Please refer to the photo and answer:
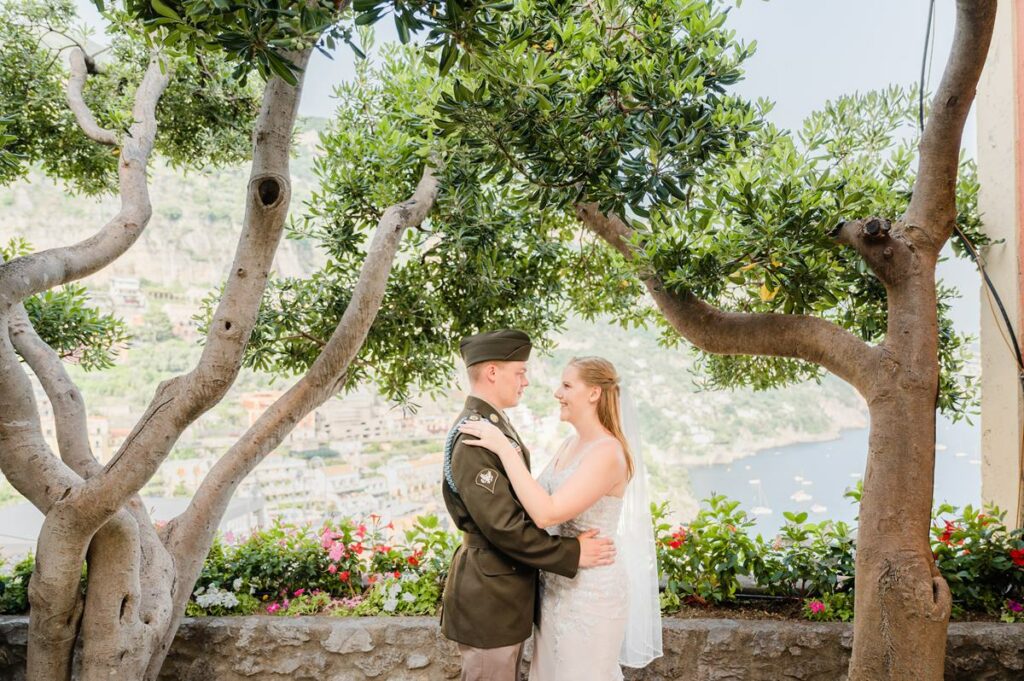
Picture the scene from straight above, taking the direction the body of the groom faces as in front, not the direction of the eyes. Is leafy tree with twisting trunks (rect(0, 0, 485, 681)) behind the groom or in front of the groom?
behind

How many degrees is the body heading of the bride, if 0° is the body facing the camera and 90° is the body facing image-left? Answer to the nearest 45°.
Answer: approximately 90°

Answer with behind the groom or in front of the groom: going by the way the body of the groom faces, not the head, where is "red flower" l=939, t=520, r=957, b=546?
in front

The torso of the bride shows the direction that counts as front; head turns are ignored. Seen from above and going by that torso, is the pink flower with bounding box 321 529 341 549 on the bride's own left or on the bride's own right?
on the bride's own right

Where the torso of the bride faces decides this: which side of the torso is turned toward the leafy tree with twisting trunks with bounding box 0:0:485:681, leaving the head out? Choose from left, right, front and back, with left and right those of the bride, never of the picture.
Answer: front

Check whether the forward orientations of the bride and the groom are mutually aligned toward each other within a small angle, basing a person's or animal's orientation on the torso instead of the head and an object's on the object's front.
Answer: yes

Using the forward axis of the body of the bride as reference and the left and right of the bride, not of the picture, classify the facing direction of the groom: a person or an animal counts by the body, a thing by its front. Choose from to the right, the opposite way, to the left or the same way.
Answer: the opposite way

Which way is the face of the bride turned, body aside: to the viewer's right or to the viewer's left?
to the viewer's left

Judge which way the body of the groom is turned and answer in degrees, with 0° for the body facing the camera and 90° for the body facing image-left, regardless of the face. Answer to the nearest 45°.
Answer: approximately 270°

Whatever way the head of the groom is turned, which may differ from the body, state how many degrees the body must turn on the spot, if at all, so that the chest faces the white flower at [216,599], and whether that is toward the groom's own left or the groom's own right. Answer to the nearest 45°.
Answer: approximately 135° to the groom's own left

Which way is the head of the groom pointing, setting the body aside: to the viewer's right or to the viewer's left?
to the viewer's right

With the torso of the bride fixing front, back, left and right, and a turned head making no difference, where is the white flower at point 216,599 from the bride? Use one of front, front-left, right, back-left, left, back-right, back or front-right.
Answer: front-right
